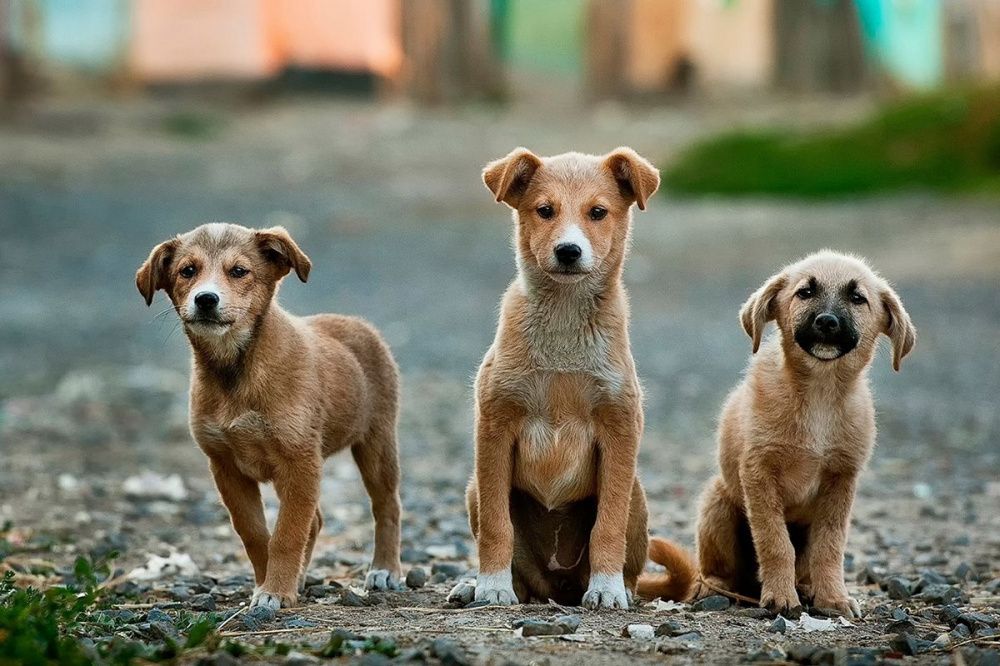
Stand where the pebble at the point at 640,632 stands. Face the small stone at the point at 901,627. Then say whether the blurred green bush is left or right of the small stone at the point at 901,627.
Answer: left

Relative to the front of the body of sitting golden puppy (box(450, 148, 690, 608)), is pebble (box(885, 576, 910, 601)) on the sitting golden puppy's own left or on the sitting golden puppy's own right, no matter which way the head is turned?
on the sitting golden puppy's own left

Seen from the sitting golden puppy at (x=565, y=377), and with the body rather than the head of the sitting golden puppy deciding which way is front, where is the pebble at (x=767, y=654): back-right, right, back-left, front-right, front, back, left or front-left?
front-left

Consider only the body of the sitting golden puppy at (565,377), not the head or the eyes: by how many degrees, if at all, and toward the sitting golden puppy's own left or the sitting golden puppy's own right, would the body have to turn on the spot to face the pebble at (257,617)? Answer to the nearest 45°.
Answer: approximately 45° to the sitting golden puppy's own right

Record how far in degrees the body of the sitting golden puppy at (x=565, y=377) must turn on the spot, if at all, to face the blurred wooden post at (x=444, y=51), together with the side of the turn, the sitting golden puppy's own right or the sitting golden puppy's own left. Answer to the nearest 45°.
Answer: approximately 180°

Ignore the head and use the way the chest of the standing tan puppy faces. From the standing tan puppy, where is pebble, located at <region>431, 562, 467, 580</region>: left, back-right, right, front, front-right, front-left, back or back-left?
back

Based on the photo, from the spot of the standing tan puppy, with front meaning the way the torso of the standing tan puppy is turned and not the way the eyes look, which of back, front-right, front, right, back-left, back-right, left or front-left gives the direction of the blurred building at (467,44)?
back-right

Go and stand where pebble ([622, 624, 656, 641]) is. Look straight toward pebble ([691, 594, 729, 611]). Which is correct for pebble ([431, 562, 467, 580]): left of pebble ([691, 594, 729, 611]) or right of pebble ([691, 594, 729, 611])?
left

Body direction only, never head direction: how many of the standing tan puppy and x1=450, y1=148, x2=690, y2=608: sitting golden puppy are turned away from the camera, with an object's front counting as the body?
0

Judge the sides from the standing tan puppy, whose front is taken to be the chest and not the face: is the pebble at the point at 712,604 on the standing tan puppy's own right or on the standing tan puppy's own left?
on the standing tan puppy's own left

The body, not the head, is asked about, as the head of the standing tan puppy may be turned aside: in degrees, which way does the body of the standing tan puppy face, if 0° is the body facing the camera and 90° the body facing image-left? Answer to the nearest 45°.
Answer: approximately 45°

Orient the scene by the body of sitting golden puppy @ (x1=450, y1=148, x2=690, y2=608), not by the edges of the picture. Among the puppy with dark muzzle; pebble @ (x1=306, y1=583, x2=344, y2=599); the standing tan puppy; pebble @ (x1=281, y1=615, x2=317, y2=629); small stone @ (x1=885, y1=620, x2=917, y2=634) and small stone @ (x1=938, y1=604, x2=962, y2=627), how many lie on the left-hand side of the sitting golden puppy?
3

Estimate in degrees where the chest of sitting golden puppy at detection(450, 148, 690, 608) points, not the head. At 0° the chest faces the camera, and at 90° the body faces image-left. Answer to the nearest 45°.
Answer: approximately 0°

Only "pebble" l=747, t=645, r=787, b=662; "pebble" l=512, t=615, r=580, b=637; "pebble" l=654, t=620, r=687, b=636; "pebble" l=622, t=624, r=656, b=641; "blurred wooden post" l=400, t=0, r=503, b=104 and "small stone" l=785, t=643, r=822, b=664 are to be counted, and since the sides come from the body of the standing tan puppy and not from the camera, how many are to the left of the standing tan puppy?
5

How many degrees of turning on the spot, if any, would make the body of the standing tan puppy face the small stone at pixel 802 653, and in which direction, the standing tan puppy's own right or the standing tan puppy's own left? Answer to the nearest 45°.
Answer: approximately 90° to the standing tan puppy's own left
